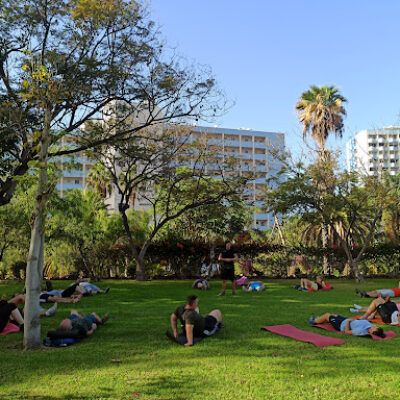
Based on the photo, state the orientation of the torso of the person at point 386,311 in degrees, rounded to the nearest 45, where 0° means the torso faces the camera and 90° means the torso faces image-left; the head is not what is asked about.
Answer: approximately 90°

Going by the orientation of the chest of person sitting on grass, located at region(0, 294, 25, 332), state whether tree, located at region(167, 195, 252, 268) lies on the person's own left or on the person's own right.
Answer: on the person's own left

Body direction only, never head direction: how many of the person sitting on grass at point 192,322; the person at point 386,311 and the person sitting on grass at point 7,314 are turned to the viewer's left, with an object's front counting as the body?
1

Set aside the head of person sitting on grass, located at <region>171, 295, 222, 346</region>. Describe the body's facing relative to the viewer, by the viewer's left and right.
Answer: facing away from the viewer and to the right of the viewer

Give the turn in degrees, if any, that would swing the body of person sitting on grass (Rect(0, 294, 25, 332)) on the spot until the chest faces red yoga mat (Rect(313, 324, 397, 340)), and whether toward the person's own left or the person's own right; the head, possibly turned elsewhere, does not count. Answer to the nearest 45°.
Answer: approximately 45° to the person's own right

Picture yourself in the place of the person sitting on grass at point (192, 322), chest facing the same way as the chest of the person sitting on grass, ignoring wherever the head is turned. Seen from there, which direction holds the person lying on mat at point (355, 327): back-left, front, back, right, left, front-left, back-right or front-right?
front-right

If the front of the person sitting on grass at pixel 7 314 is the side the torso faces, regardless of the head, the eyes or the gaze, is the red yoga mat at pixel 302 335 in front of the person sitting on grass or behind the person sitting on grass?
in front

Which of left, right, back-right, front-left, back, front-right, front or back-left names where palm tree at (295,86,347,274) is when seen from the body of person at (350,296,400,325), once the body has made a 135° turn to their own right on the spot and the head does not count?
front-left

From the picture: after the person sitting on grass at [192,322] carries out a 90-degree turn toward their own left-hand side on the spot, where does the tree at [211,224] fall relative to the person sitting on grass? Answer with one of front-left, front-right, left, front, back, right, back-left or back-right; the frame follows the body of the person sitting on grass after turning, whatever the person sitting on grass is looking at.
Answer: front-right

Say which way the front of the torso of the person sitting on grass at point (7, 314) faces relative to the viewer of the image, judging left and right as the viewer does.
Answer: facing to the right of the viewer

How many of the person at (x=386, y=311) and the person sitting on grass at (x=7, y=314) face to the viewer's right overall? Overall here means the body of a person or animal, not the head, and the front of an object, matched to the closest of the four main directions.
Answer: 1
